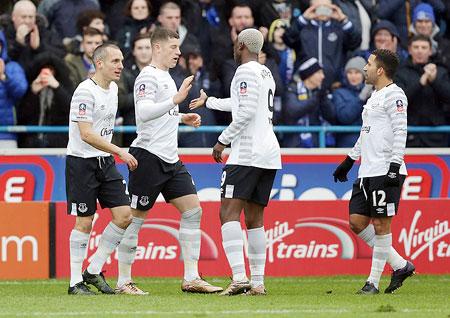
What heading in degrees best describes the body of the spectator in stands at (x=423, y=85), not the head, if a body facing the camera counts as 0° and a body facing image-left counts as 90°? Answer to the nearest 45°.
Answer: approximately 0°

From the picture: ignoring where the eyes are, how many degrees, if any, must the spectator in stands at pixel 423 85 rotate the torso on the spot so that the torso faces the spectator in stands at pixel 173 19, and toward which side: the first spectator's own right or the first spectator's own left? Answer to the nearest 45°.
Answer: approximately 90° to the first spectator's own right

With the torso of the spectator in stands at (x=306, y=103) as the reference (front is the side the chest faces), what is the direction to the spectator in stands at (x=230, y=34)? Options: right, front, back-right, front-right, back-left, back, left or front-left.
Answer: back-right

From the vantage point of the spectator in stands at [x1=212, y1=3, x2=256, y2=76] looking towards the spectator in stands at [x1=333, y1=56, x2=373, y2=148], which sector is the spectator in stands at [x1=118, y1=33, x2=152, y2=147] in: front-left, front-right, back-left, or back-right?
back-right
